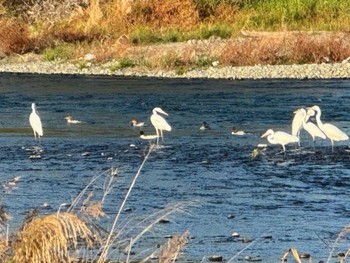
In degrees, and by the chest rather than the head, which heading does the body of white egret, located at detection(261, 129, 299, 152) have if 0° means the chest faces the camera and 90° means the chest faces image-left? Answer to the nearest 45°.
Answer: approximately 90°
